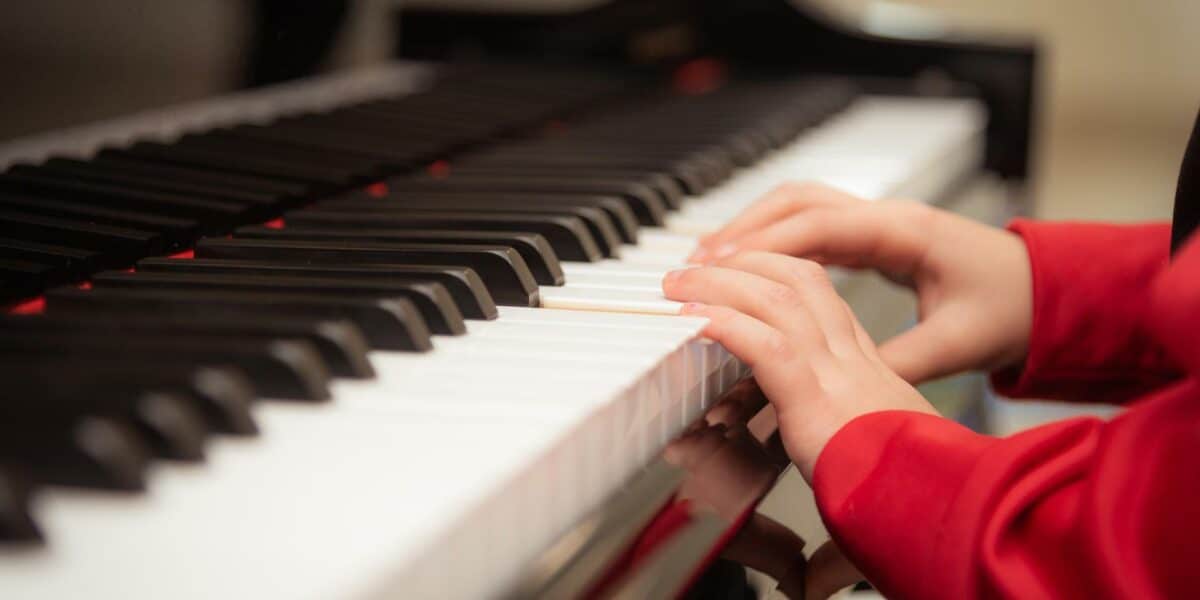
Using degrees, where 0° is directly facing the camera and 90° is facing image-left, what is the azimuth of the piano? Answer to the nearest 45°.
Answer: approximately 315°
